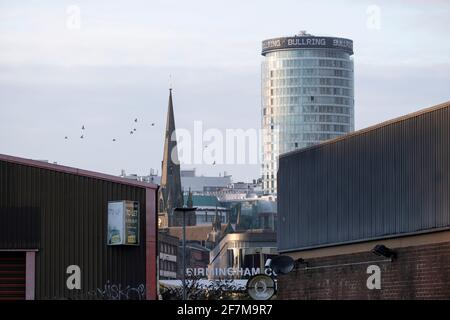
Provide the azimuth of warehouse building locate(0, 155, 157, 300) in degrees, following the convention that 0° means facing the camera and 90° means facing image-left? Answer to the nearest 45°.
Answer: approximately 0°
